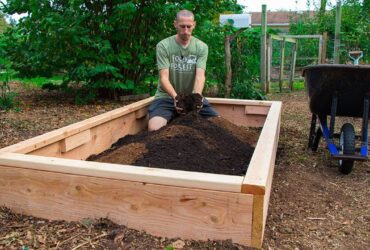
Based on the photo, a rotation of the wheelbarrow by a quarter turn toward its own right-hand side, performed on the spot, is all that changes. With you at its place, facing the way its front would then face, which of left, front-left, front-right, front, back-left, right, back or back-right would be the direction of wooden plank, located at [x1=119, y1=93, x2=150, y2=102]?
front-right

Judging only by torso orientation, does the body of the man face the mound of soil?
yes

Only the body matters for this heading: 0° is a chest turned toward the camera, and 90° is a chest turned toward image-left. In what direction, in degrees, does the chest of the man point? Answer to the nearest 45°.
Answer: approximately 0°
